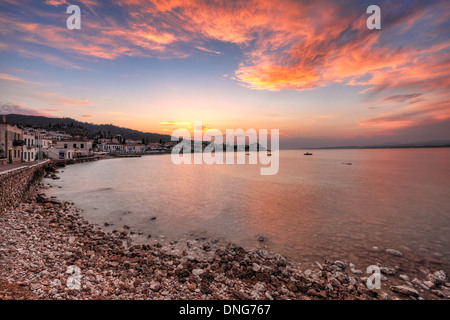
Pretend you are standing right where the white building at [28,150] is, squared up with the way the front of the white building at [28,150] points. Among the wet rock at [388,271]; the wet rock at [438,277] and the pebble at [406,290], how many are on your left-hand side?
0

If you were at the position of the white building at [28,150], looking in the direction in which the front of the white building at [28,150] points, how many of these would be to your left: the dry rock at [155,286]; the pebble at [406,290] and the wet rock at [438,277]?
0

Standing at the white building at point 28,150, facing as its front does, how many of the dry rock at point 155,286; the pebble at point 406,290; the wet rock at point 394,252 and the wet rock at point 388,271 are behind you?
0

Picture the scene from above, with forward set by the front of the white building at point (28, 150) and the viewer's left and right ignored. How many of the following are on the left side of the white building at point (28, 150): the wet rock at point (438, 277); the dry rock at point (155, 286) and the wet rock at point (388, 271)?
0

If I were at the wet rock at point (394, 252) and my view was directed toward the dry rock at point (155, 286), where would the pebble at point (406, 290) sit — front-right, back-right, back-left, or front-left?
front-left

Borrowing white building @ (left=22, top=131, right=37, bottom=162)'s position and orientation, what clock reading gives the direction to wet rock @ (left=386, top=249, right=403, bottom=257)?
The wet rock is roughly at 1 o'clock from the white building.

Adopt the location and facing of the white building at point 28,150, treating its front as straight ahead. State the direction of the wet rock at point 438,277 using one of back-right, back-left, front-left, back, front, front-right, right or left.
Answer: front-right

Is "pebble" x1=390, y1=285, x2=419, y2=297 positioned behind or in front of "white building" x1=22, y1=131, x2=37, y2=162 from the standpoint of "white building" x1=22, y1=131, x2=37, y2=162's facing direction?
in front

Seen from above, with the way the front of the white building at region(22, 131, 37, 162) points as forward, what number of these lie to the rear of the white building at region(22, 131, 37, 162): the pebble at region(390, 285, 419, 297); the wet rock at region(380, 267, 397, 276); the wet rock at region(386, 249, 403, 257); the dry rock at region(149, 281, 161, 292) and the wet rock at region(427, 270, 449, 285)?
0

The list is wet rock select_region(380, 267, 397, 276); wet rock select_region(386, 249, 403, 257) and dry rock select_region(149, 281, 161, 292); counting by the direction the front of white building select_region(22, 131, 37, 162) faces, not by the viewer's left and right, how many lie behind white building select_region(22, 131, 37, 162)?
0

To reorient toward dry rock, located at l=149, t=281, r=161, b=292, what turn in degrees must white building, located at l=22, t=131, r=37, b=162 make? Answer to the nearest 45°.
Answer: approximately 45° to its right

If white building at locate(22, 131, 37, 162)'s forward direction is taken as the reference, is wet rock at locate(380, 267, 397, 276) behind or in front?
in front

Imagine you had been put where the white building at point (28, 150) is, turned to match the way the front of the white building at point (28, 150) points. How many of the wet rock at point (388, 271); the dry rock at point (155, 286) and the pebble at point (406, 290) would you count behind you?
0

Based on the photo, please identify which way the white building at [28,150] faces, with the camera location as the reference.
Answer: facing the viewer and to the right of the viewer
